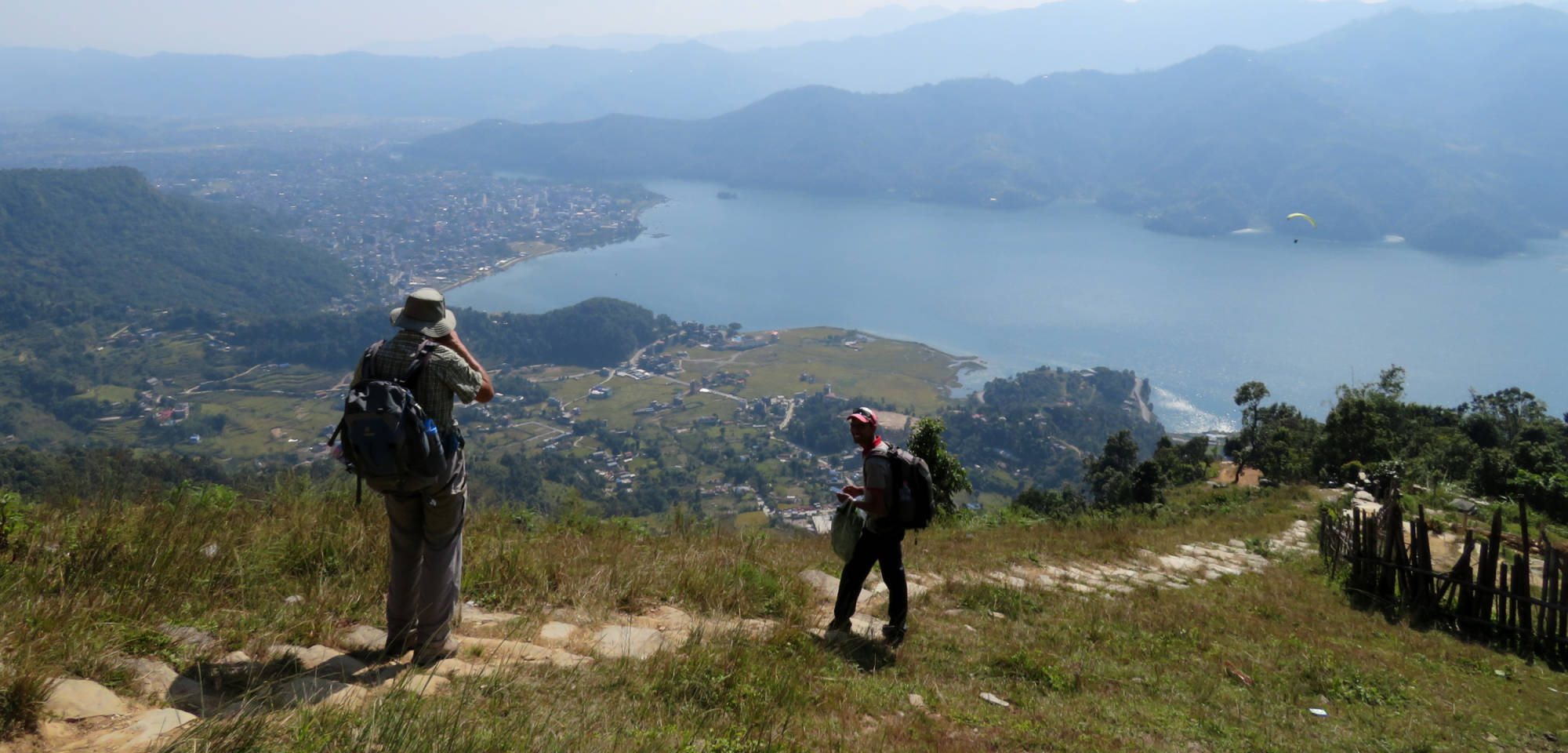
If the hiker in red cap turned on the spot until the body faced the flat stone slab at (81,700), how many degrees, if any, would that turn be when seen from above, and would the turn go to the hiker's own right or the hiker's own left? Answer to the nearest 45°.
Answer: approximately 45° to the hiker's own left

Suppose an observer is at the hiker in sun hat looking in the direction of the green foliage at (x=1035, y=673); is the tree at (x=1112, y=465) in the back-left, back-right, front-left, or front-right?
front-left

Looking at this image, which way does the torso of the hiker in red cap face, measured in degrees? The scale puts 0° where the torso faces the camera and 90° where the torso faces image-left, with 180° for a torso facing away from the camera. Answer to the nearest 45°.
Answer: approximately 90°

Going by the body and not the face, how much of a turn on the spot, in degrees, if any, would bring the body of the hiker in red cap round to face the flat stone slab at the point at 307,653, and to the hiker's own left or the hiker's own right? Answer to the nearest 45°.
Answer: approximately 45° to the hiker's own left

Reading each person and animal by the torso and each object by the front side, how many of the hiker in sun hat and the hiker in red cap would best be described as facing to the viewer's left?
1

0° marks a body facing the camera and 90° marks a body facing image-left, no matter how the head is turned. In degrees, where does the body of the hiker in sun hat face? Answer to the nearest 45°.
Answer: approximately 225°
